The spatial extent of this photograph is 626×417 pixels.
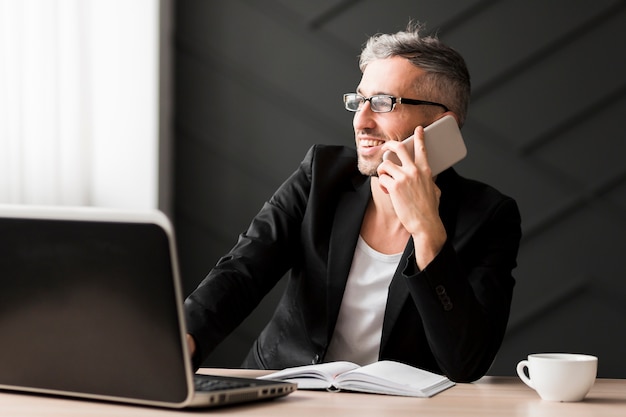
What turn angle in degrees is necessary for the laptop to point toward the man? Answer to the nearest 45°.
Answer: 0° — it already faces them

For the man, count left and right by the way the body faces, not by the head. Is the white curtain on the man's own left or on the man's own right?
on the man's own right

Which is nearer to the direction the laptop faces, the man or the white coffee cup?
the man

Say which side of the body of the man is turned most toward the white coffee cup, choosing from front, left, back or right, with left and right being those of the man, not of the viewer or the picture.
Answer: left

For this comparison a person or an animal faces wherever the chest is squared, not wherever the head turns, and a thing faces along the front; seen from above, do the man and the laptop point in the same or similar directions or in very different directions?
very different directions

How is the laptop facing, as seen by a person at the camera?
facing away from the viewer and to the right of the viewer

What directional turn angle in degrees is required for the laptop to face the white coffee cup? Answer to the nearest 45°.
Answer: approximately 45° to its right

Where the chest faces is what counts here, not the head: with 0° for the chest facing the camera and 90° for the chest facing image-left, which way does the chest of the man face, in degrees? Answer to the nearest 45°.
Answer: approximately 45°
